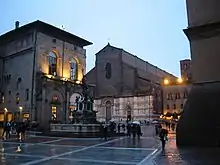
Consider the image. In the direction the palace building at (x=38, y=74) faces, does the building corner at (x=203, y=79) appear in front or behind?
in front

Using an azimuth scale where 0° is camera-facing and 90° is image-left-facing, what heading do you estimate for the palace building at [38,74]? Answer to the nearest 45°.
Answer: approximately 315°
